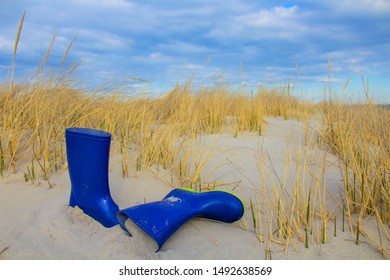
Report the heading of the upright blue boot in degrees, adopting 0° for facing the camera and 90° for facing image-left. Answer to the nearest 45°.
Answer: approximately 315°
